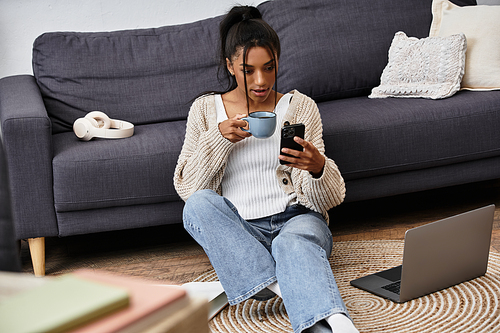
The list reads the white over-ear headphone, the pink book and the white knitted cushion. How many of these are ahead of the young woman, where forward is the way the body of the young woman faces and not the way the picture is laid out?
1

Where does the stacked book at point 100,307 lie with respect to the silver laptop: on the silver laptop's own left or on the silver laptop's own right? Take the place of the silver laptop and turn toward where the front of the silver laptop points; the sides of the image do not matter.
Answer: on the silver laptop's own left

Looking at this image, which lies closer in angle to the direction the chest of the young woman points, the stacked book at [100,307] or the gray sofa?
the stacked book

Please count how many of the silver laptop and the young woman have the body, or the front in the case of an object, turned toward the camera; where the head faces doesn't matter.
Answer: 1

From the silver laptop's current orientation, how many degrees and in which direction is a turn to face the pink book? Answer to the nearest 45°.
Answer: approximately 135° to its left

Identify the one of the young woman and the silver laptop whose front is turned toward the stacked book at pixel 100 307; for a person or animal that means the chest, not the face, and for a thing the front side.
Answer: the young woman

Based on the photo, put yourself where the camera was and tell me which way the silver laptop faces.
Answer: facing away from the viewer and to the left of the viewer

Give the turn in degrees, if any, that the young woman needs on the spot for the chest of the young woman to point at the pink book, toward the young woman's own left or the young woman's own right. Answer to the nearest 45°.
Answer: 0° — they already face it

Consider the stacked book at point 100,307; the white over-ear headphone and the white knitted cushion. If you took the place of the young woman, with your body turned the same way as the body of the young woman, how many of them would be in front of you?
1

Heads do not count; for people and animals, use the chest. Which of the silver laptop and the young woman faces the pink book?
the young woman
